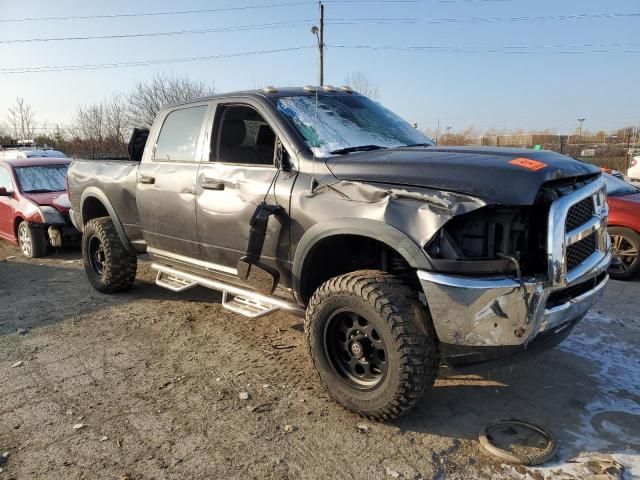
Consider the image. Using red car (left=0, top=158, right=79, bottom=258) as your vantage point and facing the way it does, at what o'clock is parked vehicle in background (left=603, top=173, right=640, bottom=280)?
The parked vehicle in background is roughly at 12 o'clock from the red car.

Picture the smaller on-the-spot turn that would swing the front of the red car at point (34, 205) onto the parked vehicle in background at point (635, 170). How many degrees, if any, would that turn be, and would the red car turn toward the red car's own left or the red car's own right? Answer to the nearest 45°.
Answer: approximately 45° to the red car's own left

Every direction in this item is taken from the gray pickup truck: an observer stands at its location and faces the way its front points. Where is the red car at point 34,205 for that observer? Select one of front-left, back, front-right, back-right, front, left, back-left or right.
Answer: back

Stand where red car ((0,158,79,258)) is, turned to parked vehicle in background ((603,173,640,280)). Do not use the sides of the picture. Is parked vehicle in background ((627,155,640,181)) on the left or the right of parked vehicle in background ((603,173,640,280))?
left

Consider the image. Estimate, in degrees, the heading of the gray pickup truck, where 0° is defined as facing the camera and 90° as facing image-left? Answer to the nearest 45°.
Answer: approximately 315°

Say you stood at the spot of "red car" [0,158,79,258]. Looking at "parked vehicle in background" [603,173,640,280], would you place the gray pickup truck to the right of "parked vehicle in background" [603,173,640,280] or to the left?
right

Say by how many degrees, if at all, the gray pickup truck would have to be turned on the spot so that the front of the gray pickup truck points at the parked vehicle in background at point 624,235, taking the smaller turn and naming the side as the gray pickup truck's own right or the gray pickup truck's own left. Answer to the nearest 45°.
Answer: approximately 90° to the gray pickup truck's own left

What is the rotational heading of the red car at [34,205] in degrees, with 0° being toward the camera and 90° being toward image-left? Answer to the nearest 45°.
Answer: approximately 315°

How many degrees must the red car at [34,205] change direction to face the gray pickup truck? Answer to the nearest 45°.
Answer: approximately 45° to its right
